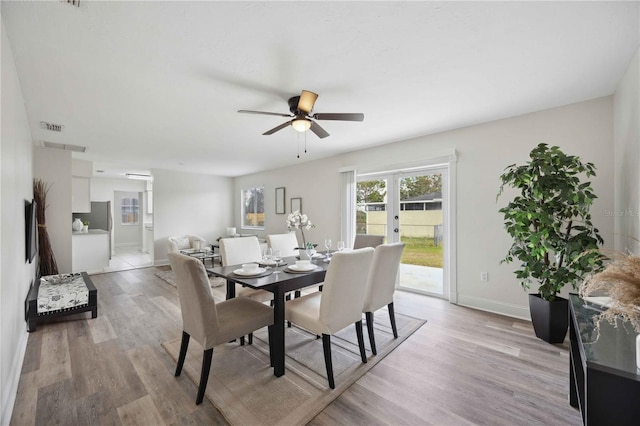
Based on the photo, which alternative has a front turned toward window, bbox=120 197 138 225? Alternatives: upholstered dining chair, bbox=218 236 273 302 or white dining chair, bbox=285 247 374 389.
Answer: the white dining chair

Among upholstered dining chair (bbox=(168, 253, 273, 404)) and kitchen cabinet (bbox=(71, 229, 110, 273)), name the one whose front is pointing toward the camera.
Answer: the kitchen cabinet

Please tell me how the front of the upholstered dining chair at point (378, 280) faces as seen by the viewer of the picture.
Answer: facing away from the viewer and to the left of the viewer

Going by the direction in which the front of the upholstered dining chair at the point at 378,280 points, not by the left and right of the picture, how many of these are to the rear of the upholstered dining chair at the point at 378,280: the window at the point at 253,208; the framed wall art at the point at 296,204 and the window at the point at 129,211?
0

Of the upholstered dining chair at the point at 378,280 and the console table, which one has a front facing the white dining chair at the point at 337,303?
the console table

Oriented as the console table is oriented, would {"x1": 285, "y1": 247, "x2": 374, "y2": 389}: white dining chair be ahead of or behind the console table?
ahead

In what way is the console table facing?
to the viewer's left

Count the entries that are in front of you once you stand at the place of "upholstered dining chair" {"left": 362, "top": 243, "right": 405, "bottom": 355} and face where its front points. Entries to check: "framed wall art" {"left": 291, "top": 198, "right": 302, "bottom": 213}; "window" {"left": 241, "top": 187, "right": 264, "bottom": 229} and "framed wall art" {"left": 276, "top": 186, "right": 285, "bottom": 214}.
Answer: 3

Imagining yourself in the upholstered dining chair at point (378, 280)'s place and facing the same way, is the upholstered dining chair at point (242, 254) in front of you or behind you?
in front

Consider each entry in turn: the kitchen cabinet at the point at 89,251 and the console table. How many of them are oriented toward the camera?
1

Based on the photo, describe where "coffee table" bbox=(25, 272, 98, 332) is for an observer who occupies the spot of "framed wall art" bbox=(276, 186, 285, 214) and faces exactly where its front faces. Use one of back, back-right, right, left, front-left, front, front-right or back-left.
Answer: front

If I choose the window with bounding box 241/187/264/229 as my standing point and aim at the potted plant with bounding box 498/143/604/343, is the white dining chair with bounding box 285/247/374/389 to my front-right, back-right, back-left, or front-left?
front-right

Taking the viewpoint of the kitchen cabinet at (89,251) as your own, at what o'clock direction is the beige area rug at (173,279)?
The beige area rug is roughly at 11 o'clock from the kitchen cabinet.

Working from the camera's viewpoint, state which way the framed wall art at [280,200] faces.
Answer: facing the viewer and to the left of the viewer

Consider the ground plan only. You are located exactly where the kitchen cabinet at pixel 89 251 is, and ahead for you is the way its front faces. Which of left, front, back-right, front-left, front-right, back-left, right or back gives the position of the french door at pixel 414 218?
front-left

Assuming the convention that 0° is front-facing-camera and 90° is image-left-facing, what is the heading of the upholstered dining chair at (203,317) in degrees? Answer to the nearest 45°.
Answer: approximately 225°
